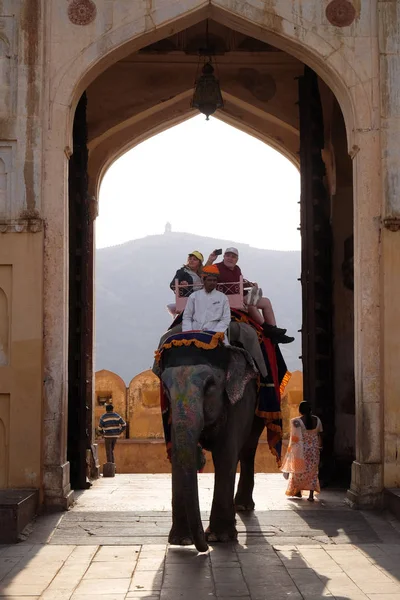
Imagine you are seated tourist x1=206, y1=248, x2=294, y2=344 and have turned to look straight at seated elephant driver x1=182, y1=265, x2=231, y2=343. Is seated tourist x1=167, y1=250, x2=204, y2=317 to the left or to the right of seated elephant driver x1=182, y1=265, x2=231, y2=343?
right

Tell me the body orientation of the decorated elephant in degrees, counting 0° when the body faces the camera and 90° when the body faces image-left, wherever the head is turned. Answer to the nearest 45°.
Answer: approximately 45°

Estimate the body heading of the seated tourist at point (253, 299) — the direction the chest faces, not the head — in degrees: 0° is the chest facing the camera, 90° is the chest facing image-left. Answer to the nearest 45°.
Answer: approximately 315°

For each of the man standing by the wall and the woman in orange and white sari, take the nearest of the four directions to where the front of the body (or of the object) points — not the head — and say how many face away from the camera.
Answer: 2

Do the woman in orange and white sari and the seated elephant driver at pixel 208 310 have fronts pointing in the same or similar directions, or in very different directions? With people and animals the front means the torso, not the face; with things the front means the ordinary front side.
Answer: very different directions

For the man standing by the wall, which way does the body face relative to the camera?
away from the camera

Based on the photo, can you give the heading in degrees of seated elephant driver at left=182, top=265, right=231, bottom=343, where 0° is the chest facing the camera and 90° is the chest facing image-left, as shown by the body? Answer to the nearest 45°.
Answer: approximately 0°

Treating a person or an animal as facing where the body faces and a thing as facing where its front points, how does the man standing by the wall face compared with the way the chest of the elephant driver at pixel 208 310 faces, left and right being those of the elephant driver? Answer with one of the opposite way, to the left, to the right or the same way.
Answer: the opposite way

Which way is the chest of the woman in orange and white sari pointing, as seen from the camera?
away from the camera
